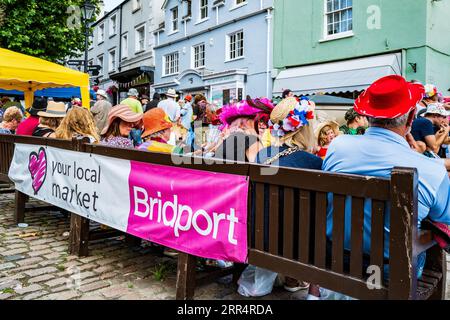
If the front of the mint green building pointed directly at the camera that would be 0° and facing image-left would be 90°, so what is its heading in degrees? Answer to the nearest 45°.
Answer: approximately 45°

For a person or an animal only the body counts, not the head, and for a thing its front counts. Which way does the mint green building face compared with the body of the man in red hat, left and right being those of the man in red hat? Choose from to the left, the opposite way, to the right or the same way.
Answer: the opposite way

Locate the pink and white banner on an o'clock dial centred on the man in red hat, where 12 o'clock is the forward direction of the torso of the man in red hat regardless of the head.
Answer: The pink and white banner is roughly at 8 o'clock from the man in red hat.

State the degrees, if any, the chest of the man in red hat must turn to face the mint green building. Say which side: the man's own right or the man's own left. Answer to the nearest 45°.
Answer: approximately 45° to the man's own left

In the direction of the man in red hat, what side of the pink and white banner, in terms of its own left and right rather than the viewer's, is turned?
left

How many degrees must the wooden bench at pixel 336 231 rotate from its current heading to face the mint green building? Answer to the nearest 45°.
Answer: approximately 45° to its left

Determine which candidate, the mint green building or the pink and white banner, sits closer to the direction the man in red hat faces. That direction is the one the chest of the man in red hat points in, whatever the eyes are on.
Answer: the mint green building

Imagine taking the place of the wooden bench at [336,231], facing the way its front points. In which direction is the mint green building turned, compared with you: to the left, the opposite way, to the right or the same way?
the opposite way

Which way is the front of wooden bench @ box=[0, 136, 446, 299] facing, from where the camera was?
facing away from the viewer and to the right of the viewer
